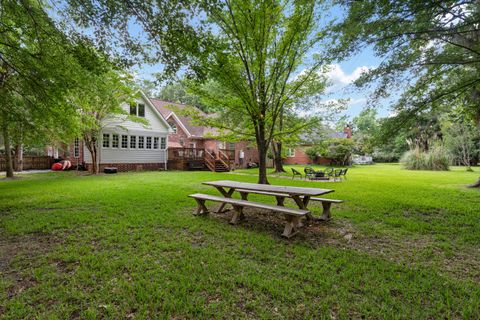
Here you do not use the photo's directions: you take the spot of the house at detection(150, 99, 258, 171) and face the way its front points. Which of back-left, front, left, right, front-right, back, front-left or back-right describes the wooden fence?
left

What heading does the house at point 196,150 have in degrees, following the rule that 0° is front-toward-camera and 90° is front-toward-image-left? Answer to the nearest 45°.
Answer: approximately 180°

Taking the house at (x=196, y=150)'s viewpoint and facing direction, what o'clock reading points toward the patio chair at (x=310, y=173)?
The patio chair is roughly at 5 o'clock from the house.
